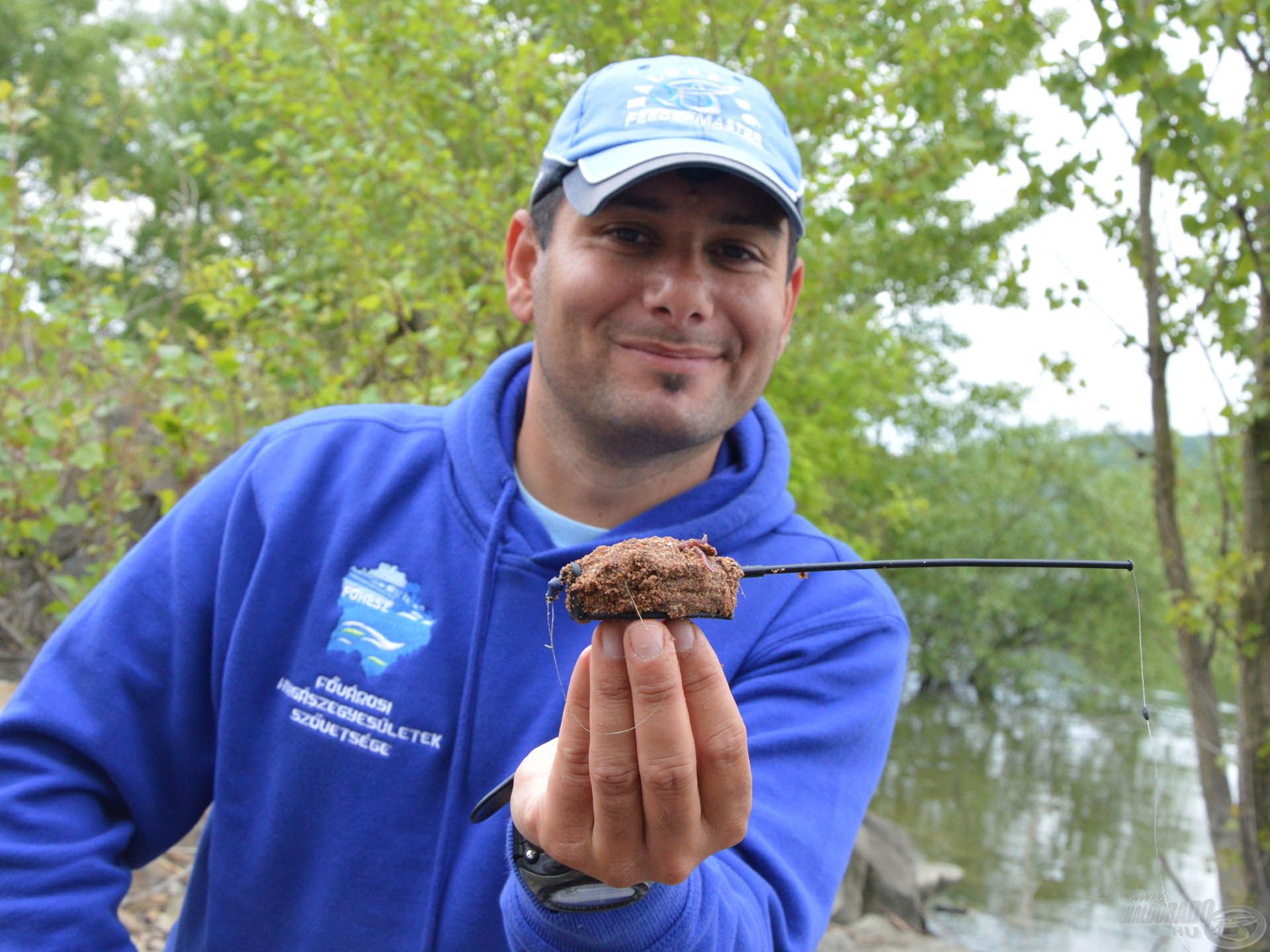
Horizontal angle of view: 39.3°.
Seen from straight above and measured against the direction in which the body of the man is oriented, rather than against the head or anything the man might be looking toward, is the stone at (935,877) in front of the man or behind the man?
behind

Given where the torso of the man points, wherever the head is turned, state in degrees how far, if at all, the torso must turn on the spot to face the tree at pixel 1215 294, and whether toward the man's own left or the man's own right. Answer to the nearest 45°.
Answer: approximately 135° to the man's own left

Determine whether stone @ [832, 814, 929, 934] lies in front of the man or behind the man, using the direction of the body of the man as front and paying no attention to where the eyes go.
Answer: behind

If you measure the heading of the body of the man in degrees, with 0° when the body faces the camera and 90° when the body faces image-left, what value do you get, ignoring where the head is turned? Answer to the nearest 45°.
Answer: approximately 0°

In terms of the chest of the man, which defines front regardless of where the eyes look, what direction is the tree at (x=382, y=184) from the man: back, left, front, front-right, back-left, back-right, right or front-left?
back
